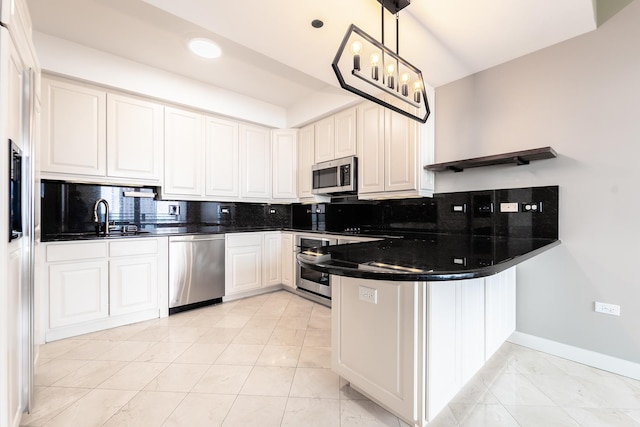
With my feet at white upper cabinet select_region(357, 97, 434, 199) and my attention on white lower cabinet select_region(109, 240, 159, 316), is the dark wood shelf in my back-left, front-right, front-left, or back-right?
back-left

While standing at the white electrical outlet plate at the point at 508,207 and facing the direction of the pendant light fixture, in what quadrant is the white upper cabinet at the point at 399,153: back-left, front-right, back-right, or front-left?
front-right

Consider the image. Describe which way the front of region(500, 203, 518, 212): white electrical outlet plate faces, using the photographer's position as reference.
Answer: facing the viewer

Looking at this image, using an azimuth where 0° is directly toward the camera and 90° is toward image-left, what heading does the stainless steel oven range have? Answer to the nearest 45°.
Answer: approximately 45°

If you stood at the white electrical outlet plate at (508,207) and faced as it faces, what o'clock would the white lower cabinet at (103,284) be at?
The white lower cabinet is roughly at 2 o'clock from the white electrical outlet plate.

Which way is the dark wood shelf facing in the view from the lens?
facing the viewer and to the left of the viewer

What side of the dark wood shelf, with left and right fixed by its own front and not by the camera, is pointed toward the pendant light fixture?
front

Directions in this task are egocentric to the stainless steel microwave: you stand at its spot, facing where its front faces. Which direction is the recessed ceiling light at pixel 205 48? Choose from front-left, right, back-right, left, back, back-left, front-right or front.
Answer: front

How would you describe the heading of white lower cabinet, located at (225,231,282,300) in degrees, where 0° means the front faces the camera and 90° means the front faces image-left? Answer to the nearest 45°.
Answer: approximately 315°

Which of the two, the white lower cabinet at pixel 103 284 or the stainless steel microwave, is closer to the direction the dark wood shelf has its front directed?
the white lower cabinet

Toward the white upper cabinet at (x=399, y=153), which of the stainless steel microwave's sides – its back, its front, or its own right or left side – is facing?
left

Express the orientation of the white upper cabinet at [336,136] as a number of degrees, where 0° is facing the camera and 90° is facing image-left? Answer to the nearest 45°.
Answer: approximately 45°
